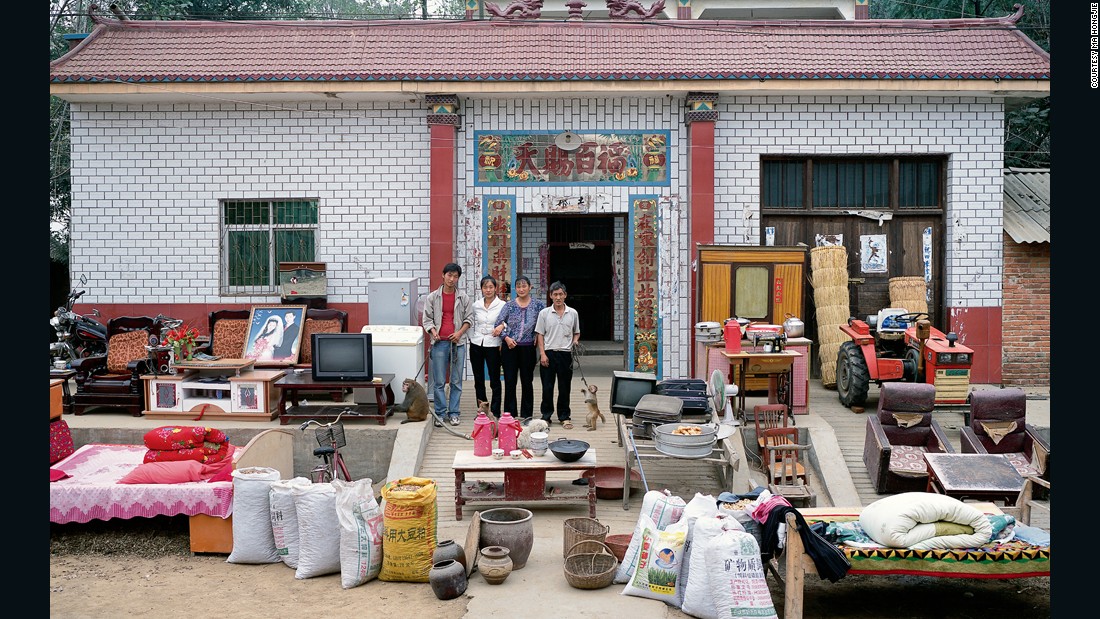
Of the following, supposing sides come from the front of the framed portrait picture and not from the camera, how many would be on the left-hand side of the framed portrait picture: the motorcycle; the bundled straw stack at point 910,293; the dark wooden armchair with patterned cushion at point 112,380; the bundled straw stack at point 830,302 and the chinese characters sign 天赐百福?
3

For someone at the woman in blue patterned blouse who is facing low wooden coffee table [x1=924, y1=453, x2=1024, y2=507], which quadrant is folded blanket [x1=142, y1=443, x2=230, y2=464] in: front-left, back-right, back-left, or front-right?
back-right

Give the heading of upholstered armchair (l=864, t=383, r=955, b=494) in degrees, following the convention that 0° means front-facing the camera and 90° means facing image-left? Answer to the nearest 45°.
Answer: approximately 315°

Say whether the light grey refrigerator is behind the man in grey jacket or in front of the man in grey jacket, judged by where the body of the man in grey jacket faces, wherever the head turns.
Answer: behind

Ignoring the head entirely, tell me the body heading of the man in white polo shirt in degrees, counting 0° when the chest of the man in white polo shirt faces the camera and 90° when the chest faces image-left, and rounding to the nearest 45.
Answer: approximately 0°

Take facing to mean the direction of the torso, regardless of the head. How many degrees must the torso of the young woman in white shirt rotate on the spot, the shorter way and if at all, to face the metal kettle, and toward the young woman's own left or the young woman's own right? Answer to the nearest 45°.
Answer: approximately 90° to the young woman's own left

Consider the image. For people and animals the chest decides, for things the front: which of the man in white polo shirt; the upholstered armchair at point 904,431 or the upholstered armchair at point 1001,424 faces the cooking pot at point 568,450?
the man in white polo shirt

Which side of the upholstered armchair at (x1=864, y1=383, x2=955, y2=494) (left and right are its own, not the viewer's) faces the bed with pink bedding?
right
